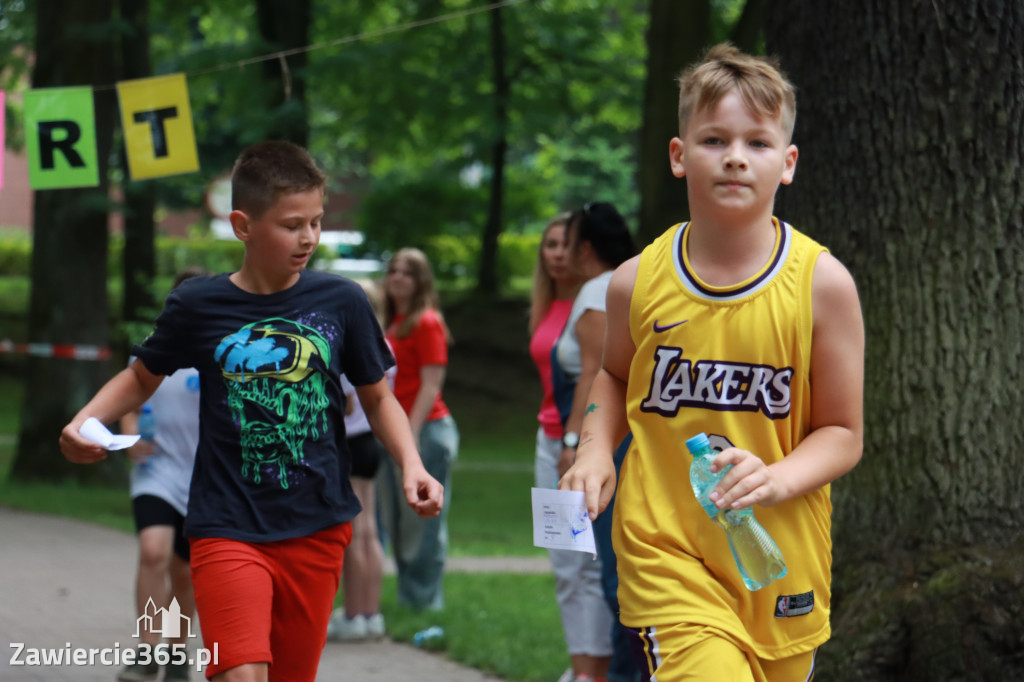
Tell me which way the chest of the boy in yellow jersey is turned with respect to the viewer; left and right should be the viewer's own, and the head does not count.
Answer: facing the viewer

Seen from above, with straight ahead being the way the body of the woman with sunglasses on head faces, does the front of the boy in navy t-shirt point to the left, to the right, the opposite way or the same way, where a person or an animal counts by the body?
to the left

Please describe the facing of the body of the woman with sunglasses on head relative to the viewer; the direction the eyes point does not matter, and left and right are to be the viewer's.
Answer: facing to the left of the viewer

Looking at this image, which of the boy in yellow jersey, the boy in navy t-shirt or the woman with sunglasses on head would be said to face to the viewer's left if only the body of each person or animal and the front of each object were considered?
the woman with sunglasses on head

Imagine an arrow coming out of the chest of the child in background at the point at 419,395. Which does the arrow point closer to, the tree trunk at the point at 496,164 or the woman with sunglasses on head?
the woman with sunglasses on head

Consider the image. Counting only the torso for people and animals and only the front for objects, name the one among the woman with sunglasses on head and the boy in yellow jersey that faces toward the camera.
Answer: the boy in yellow jersey

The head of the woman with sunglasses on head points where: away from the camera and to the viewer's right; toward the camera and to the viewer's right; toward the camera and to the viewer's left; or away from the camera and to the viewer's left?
away from the camera and to the viewer's left

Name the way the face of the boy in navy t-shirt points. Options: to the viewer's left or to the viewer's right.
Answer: to the viewer's right

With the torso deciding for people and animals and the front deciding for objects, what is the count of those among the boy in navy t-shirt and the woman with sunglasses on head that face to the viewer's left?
1

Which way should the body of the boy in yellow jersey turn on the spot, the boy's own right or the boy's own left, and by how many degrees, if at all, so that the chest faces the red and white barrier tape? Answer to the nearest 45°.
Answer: approximately 135° to the boy's own right

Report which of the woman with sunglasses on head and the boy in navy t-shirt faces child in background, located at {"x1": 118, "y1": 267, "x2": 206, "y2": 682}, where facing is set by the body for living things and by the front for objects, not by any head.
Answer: the woman with sunglasses on head

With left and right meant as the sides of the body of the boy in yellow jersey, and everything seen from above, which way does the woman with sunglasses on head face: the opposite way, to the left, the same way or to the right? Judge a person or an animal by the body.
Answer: to the right

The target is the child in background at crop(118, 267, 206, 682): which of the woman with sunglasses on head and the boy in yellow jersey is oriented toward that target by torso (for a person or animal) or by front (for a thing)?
the woman with sunglasses on head

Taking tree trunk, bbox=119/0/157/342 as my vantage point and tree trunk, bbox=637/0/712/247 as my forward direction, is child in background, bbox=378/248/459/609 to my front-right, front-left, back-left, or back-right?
front-right
